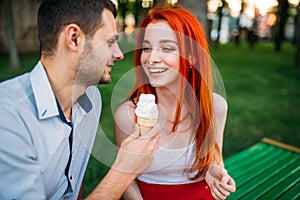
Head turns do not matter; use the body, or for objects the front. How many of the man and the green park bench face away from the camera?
0

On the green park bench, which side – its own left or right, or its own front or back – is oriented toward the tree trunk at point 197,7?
back

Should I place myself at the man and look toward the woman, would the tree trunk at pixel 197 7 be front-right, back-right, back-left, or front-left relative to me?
front-left

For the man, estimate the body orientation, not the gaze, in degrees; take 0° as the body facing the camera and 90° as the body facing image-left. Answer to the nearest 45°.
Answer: approximately 315°

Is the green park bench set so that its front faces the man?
no

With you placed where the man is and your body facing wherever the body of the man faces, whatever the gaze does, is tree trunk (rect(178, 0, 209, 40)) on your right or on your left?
on your left

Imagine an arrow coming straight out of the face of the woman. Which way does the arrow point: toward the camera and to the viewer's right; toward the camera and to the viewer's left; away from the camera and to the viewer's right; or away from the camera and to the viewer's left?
toward the camera and to the viewer's left

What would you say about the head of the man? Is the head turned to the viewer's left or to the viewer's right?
to the viewer's right

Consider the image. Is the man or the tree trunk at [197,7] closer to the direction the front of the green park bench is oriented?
the man

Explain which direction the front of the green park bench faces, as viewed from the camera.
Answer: facing the viewer and to the right of the viewer
